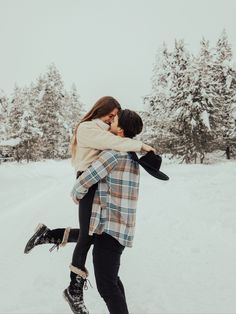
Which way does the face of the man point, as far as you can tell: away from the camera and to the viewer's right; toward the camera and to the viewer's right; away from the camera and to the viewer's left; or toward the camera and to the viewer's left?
away from the camera and to the viewer's left

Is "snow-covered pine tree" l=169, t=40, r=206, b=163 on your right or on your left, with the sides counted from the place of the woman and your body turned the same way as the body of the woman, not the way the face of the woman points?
on your left

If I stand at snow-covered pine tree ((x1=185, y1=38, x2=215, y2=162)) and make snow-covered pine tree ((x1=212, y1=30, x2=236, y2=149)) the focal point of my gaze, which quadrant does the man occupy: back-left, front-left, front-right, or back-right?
back-right

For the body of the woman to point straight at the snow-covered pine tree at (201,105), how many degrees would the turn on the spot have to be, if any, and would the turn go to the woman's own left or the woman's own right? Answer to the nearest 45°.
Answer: approximately 90° to the woman's own left

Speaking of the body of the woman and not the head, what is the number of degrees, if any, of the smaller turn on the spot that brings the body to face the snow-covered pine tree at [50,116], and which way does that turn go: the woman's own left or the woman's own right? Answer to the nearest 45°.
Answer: approximately 90° to the woman's own left

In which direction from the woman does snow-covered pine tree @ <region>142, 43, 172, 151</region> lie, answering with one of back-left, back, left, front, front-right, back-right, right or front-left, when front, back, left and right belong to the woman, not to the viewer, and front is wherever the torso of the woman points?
left

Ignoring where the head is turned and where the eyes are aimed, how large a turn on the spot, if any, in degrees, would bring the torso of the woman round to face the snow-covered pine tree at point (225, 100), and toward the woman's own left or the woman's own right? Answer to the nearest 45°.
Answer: approximately 90° to the woman's own left

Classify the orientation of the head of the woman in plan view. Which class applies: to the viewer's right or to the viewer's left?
to the viewer's right

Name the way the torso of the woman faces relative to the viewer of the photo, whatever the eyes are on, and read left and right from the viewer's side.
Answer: facing to the right of the viewer
